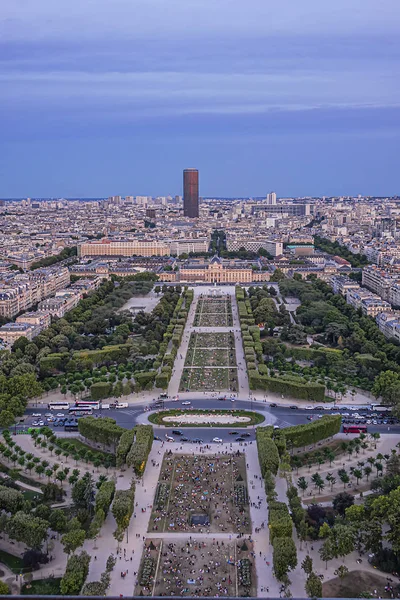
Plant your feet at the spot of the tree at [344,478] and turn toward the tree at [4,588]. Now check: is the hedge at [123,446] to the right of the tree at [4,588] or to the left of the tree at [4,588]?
right

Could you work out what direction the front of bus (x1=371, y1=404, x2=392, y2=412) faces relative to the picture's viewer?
facing to the left of the viewer

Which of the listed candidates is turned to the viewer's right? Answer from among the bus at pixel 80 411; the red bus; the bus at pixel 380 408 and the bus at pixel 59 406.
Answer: the red bus

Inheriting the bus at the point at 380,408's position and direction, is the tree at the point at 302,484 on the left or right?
on its left

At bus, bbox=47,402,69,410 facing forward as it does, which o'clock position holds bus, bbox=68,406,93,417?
bus, bbox=68,406,93,417 is roughly at 7 o'clock from bus, bbox=47,402,69,410.

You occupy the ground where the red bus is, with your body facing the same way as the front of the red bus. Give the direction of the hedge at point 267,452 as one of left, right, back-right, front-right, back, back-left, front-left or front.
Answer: back-right

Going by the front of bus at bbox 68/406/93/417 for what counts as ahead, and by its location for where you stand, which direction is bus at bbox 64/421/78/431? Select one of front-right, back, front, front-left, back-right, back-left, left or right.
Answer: left

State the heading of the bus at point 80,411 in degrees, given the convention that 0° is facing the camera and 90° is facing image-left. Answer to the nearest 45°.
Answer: approximately 90°

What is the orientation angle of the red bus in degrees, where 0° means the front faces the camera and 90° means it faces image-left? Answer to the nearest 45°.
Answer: approximately 270°

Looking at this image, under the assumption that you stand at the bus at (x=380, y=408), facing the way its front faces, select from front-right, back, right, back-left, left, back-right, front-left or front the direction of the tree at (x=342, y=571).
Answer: left

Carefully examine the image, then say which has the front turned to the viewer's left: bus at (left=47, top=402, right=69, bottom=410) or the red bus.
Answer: the bus

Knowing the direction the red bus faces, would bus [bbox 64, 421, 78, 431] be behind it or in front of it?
behind

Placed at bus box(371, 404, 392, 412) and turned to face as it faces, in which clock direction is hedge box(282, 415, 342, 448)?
The hedge is roughly at 10 o'clock from the bus.

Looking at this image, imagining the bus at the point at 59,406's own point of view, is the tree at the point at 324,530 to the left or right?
on its left

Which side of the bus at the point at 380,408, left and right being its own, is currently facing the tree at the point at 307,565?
left

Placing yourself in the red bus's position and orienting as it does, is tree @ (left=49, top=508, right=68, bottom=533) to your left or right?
on your right

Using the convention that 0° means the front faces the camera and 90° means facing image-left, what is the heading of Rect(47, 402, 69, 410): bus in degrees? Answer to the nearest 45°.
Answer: approximately 90°
